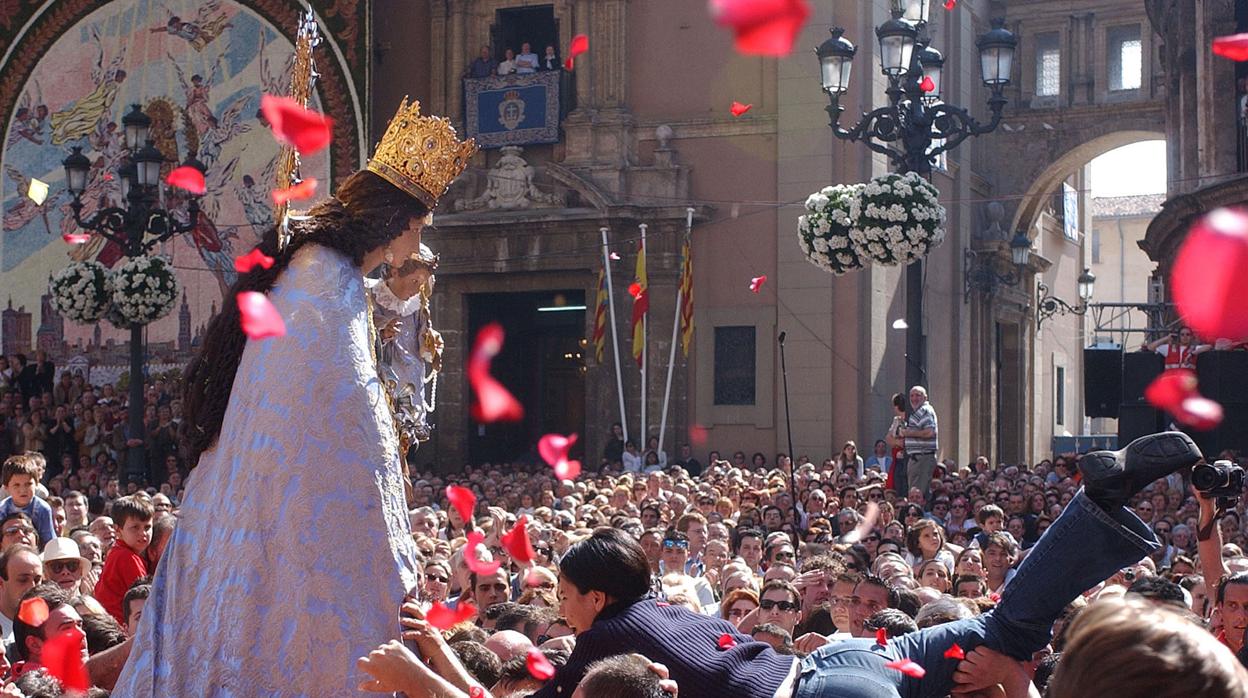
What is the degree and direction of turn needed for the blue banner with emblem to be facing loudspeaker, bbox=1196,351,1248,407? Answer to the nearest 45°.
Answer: approximately 45° to its left

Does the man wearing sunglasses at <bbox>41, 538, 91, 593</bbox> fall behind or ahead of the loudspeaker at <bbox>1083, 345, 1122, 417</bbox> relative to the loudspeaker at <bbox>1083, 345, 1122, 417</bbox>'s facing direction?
ahead

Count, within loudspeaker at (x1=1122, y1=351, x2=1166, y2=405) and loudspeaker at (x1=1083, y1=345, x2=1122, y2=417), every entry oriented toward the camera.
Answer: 2

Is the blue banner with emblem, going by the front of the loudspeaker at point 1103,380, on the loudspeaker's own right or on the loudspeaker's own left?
on the loudspeaker's own right

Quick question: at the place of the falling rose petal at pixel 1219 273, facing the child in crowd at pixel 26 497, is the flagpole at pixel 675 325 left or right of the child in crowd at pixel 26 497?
right

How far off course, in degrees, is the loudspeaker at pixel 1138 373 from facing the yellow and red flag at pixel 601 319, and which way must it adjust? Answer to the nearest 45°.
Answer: approximately 135° to its right

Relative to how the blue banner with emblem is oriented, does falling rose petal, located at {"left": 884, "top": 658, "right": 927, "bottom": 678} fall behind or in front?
in front

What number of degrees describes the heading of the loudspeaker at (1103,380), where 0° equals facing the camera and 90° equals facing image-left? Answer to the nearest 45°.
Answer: approximately 0°

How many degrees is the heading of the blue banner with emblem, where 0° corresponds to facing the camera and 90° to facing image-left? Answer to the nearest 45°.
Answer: approximately 0°

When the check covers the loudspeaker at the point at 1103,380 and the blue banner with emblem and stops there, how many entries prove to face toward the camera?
2

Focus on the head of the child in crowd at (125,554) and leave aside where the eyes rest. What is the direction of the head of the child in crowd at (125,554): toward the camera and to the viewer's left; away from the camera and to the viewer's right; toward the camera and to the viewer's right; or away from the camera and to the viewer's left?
toward the camera and to the viewer's right

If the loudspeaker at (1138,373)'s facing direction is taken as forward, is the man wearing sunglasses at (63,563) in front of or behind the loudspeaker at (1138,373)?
in front
